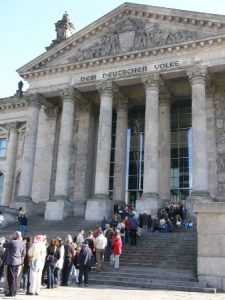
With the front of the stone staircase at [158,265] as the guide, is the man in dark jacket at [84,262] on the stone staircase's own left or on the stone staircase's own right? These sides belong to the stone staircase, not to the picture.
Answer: on the stone staircase's own right

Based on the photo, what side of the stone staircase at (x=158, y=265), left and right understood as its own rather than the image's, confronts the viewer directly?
front

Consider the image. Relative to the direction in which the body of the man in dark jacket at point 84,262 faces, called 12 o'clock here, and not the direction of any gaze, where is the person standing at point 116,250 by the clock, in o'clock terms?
The person standing is roughly at 1 o'clock from the man in dark jacket.

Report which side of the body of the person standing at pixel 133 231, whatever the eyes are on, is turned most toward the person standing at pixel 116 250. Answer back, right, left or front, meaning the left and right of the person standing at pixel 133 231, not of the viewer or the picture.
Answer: back

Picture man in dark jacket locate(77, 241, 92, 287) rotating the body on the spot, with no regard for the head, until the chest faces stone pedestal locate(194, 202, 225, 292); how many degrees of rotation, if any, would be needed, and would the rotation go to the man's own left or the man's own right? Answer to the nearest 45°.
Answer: approximately 90° to the man's own right

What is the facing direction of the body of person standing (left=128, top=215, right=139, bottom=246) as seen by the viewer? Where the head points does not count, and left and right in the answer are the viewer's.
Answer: facing away from the viewer

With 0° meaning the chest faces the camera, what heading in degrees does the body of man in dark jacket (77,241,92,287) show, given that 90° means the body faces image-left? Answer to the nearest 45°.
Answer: approximately 180°

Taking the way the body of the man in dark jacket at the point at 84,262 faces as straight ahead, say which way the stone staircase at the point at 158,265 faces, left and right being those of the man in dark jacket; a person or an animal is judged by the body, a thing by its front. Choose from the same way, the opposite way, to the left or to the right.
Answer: the opposite way

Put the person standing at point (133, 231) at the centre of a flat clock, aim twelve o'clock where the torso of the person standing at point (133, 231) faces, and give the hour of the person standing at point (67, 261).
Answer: the person standing at point (67, 261) is roughly at 7 o'clock from the person standing at point (133, 231).

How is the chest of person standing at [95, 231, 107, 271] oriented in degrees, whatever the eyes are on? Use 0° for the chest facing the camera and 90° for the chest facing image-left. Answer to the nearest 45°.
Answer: approximately 180°

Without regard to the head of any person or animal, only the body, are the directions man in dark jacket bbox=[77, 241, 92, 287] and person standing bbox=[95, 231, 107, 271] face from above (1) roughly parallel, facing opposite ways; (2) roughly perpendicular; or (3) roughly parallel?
roughly parallel

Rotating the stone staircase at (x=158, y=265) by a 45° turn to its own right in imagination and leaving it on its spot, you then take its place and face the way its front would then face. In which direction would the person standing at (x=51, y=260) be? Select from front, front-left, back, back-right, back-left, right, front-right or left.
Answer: front
